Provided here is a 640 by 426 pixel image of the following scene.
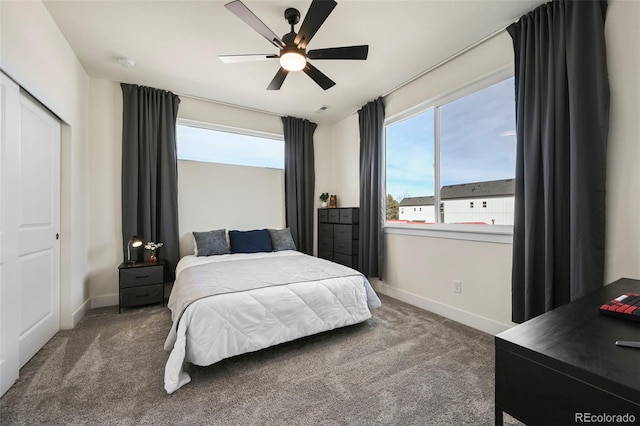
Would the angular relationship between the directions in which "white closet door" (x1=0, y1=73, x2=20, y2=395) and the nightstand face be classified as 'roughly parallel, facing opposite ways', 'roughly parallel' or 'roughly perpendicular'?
roughly perpendicular

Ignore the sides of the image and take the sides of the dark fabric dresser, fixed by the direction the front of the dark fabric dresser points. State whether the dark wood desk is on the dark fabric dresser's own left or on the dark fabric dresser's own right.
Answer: on the dark fabric dresser's own left

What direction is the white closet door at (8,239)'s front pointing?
to the viewer's right

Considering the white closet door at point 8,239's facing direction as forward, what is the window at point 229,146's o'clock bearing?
The window is roughly at 11 o'clock from the white closet door.

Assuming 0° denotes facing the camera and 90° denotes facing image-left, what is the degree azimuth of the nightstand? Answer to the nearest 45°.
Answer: approximately 0°

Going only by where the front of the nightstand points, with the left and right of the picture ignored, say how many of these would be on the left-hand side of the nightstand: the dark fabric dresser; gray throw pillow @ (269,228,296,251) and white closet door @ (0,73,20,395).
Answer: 2

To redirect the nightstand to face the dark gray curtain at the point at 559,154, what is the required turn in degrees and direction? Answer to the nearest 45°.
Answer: approximately 45° to its left

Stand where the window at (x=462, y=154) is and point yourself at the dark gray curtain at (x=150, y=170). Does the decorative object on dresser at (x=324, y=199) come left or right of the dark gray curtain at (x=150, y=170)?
right

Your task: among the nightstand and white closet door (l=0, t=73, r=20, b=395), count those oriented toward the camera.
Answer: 1
